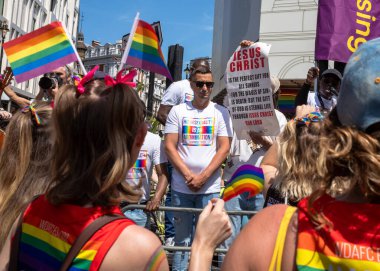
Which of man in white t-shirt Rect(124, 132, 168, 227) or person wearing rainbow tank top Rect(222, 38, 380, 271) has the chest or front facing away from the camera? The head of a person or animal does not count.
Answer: the person wearing rainbow tank top

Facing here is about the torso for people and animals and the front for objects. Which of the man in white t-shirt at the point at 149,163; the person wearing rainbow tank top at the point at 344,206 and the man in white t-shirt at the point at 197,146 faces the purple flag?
the person wearing rainbow tank top

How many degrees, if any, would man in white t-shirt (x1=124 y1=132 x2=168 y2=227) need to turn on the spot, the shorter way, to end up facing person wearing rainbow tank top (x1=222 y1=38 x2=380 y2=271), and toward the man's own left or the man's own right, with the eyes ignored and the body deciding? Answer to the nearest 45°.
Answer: approximately 45° to the man's own left

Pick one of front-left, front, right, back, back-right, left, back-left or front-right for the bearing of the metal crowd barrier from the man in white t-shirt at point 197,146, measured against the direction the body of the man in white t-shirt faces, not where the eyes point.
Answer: front

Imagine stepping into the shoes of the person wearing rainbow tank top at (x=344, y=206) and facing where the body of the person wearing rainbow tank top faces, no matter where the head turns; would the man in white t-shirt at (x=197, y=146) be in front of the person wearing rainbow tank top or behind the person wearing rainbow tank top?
in front

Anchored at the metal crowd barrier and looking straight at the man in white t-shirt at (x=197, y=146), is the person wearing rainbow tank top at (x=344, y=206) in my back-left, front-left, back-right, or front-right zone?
back-right

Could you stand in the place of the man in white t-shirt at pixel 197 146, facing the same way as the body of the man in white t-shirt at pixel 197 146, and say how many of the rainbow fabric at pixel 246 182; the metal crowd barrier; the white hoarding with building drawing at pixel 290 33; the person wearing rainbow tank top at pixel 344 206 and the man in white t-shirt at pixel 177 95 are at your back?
2

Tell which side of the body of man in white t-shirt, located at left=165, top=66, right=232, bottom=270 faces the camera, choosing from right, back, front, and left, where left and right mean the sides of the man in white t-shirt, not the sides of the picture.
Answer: front

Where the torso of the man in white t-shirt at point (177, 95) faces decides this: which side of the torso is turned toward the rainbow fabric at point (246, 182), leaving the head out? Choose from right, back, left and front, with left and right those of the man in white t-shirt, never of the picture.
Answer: front

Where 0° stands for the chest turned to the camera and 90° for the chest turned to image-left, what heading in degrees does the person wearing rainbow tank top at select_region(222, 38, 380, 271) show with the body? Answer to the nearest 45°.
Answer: approximately 180°

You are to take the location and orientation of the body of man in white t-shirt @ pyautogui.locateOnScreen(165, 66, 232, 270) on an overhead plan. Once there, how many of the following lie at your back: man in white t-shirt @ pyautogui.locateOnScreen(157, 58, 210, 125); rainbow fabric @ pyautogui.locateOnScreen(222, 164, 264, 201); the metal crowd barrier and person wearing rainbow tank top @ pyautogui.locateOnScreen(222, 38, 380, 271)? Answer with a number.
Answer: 1

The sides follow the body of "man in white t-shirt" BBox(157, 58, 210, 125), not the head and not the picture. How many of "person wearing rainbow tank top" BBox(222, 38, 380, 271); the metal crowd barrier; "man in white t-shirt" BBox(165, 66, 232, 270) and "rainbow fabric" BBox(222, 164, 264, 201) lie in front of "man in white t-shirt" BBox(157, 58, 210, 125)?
4

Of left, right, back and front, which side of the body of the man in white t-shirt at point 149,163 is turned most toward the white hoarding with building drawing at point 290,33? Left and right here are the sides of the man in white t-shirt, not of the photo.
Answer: back

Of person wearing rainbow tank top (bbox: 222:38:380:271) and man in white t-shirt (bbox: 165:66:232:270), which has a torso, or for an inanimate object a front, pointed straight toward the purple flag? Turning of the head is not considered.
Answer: the person wearing rainbow tank top

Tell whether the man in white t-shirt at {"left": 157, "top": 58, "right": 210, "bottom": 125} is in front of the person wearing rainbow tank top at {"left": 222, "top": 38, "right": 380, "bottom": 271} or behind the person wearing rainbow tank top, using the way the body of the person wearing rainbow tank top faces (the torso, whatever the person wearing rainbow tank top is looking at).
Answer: in front

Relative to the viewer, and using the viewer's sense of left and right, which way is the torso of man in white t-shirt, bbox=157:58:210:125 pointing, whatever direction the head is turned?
facing the viewer
